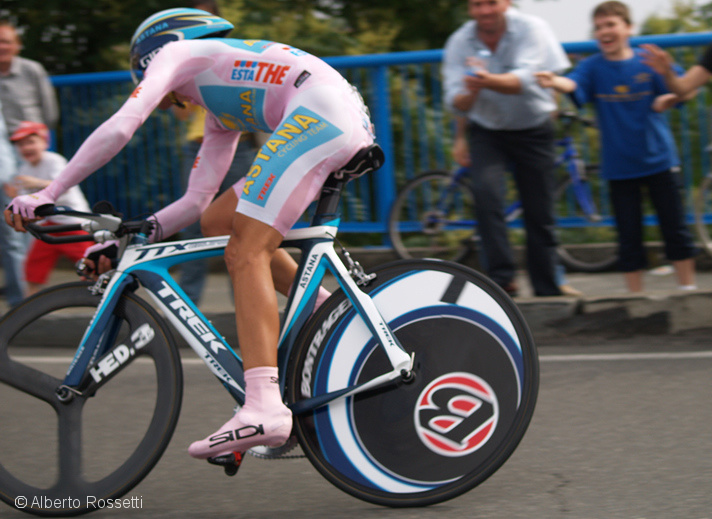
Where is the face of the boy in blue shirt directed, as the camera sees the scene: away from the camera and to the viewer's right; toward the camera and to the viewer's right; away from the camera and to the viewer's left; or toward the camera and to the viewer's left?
toward the camera and to the viewer's left

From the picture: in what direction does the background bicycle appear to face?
to the viewer's right

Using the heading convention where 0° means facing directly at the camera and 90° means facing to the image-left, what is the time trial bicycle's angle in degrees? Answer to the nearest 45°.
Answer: approximately 90°

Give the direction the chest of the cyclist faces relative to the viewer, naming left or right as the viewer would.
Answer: facing to the left of the viewer

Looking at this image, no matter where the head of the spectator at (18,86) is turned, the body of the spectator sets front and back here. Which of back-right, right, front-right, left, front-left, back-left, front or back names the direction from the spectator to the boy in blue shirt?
front-left

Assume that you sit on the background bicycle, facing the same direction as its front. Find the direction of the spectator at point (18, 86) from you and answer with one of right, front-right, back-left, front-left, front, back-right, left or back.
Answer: back

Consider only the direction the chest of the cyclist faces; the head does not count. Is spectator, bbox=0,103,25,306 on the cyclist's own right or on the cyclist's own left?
on the cyclist's own right

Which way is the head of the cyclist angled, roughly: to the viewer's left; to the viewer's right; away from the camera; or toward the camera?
to the viewer's left

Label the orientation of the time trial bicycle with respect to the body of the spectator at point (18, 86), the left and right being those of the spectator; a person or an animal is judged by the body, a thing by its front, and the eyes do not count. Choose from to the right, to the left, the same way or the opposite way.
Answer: to the right

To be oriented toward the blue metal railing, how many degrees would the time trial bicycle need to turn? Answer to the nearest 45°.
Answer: approximately 90° to its right

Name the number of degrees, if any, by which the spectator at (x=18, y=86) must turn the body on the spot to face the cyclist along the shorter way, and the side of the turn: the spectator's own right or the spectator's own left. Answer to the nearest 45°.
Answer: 0° — they already face them

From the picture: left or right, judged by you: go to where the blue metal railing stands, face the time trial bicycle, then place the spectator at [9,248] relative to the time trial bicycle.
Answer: right

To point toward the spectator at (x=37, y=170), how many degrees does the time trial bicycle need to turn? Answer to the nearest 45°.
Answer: approximately 45° to its right
